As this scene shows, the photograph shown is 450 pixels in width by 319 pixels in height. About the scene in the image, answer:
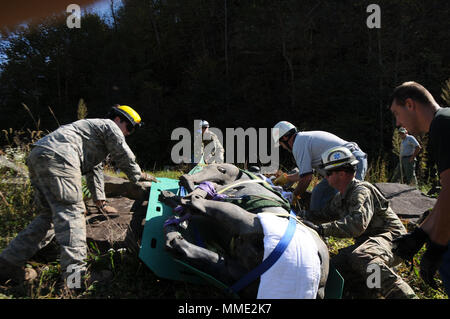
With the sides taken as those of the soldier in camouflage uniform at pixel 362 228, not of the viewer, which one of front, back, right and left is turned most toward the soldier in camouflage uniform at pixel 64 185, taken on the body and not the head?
front

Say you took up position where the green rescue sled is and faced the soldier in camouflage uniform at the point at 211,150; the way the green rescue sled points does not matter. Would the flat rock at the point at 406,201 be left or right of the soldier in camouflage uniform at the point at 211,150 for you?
right

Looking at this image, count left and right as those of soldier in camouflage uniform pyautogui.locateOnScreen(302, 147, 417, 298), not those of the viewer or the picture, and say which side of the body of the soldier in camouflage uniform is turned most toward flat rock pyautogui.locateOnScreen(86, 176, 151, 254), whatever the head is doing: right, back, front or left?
front

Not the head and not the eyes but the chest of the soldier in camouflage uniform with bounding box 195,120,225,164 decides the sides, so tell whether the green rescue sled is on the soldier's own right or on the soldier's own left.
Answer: on the soldier's own left

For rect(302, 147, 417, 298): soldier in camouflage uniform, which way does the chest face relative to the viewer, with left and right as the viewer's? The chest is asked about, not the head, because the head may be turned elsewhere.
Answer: facing to the left of the viewer

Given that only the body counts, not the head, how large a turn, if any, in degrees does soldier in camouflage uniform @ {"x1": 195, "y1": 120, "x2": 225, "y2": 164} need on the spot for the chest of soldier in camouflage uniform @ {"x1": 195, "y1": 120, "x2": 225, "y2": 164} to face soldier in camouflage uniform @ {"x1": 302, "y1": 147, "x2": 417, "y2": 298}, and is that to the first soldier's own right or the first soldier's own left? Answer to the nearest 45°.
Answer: approximately 90° to the first soldier's own left

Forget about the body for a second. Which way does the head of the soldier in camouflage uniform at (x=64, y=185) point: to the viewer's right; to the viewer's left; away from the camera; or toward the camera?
to the viewer's right

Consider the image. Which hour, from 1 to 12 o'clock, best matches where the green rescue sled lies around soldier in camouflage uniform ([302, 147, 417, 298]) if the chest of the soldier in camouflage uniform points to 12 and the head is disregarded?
The green rescue sled is roughly at 11 o'clock from the soldier in camouflage uniform.
